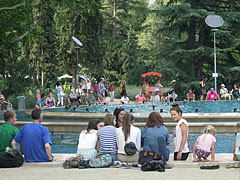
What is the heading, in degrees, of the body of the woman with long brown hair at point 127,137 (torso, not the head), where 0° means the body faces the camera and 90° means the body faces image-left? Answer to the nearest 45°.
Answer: approximately 180°

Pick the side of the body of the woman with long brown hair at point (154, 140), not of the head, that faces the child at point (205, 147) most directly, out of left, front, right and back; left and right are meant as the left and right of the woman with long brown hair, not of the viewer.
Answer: right

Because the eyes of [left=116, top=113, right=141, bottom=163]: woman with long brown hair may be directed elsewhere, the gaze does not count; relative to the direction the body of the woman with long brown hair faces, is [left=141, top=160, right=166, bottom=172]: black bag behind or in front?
behind

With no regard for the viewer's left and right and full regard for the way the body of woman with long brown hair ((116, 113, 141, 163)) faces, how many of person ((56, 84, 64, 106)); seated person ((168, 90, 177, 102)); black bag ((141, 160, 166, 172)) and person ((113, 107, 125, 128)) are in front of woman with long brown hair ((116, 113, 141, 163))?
3

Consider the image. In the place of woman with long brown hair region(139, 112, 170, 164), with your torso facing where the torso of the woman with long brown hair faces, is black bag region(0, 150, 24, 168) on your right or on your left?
on your left

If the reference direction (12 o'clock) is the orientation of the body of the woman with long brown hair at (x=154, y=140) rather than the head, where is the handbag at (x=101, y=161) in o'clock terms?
The handbag is roughly at 9 o'clock from the woman with long brown hair.

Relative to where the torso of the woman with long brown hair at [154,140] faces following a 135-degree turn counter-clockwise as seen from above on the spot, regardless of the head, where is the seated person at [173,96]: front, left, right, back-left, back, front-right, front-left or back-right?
back-right

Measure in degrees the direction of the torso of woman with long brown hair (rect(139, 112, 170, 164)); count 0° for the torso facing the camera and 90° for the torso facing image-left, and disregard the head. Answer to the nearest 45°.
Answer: approximately 180°

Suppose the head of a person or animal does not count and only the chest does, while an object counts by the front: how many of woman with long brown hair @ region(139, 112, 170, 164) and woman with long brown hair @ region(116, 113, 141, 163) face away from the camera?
2

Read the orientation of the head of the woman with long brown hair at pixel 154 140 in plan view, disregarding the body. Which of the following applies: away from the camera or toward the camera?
away from the camera

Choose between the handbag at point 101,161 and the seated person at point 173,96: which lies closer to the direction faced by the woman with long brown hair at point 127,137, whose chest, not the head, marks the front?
the seated person

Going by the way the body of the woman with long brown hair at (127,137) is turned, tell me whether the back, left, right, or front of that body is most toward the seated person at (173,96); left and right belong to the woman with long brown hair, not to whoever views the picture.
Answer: front

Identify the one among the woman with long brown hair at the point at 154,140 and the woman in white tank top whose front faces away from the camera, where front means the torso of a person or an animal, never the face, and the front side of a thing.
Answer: the woman with long brown hair

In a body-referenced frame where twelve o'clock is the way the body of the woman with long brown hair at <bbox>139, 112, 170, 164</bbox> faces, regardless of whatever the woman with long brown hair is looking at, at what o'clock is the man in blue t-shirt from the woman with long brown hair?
The man in blue t-shirt is roughly at 9 o'clock from the woman with long brown hair.
